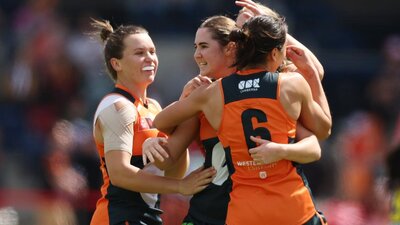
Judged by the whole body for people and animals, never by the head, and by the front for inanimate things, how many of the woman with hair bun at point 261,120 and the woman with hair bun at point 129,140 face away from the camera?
1

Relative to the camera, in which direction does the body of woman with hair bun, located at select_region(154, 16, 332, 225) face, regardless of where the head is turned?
away from the camera

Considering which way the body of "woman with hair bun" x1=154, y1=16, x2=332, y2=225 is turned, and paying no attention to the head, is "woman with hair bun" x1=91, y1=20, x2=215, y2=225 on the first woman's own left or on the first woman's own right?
on the first woman's own left

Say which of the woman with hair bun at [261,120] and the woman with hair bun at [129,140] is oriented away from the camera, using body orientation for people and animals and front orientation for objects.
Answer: the woman with hair bun at [261,120]

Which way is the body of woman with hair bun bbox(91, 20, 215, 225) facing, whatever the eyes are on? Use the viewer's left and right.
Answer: facing the viewer and to the right of the viewer

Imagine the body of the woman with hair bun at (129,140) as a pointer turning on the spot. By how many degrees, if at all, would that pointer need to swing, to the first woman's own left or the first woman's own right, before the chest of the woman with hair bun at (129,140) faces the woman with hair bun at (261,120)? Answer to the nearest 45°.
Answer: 0° — they already face them
